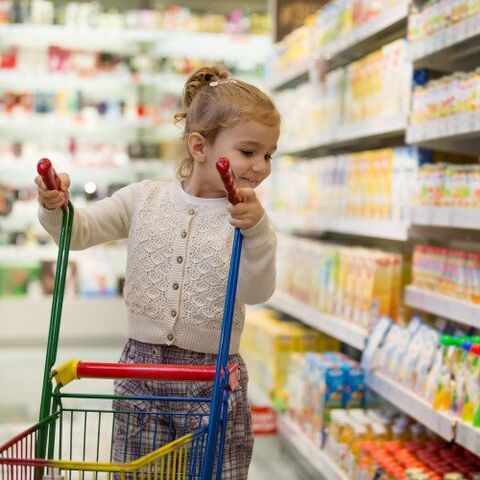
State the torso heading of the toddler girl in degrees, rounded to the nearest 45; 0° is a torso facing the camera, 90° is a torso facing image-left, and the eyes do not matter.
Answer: approximately 0°

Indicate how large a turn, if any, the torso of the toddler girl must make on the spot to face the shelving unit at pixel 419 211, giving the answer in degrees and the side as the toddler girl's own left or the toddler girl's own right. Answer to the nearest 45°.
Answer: approximately 135° to the toddler girl's own left

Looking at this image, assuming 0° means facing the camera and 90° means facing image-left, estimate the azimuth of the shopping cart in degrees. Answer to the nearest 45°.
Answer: approximately 45°

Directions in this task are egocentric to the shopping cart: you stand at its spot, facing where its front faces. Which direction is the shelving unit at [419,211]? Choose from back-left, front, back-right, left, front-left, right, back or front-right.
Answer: back
